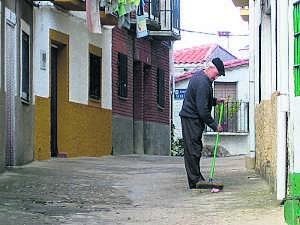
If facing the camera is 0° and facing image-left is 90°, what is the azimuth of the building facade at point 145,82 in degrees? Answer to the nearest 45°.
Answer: approximately 315°
